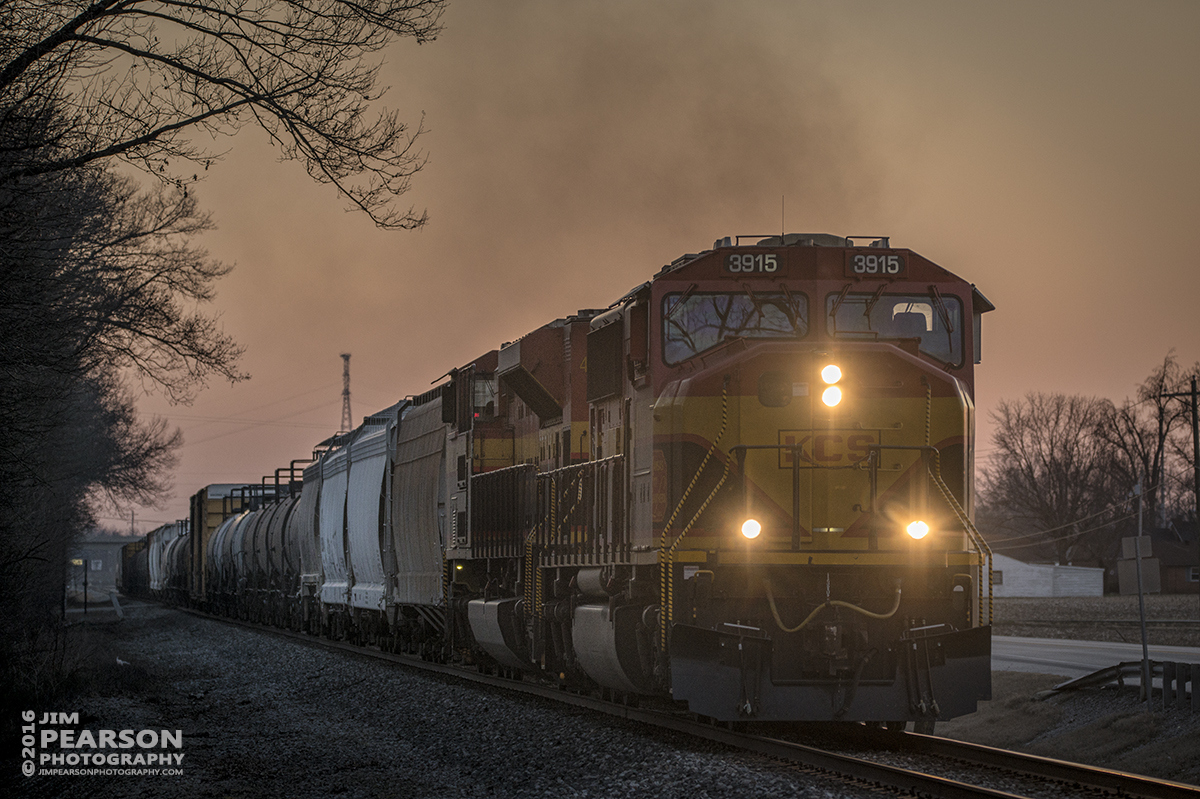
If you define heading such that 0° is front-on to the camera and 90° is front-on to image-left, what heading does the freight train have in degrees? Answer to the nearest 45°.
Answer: approximately 0°
